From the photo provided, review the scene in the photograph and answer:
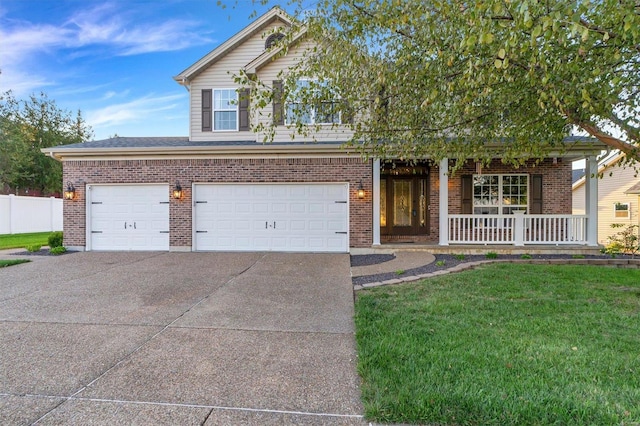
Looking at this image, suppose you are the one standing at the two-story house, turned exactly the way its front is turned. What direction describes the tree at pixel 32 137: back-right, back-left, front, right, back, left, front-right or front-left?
back-right

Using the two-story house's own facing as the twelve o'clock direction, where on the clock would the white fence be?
The white fence is roughly at 4 o'clock from the two-story house.

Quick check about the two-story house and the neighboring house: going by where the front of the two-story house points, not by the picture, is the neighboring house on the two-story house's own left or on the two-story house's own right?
on the two-story house's own left

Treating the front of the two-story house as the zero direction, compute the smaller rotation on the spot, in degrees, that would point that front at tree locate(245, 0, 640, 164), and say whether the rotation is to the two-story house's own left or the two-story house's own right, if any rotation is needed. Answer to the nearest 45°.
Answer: approximately 45° to the two-story house's own left

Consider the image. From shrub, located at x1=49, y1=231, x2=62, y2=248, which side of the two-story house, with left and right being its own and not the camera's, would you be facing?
right

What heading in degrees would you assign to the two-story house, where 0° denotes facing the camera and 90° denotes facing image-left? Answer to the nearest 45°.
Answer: approximately 0°

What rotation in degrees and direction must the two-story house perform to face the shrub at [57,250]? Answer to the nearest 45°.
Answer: approximately 90° to its right
